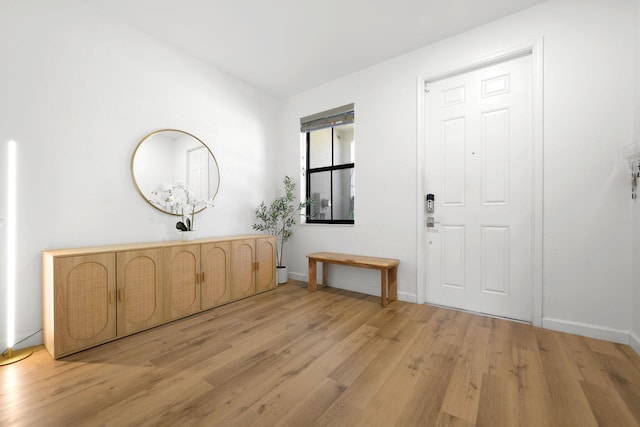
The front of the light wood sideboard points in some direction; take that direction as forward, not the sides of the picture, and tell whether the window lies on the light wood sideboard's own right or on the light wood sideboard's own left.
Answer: on the light wood sideboard's own left

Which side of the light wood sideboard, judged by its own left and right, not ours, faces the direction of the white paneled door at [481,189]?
front

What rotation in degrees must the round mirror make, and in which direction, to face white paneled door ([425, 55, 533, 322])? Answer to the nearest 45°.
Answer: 0° — it already faces it

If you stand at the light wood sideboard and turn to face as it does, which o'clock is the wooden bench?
The wooden bench is roughly at 11 o'clock from the light wood sideboard.

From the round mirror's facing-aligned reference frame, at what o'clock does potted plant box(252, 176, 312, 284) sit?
The potted plant is roughly at 10 o'clock from the round mirror.

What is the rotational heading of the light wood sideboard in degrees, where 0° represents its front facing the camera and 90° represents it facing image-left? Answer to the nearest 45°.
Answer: approximately 315°

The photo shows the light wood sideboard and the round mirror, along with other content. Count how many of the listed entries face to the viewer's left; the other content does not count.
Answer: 0

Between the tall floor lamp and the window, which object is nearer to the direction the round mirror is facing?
the window

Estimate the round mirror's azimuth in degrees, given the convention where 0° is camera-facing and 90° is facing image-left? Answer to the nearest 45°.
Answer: approximately 315°
